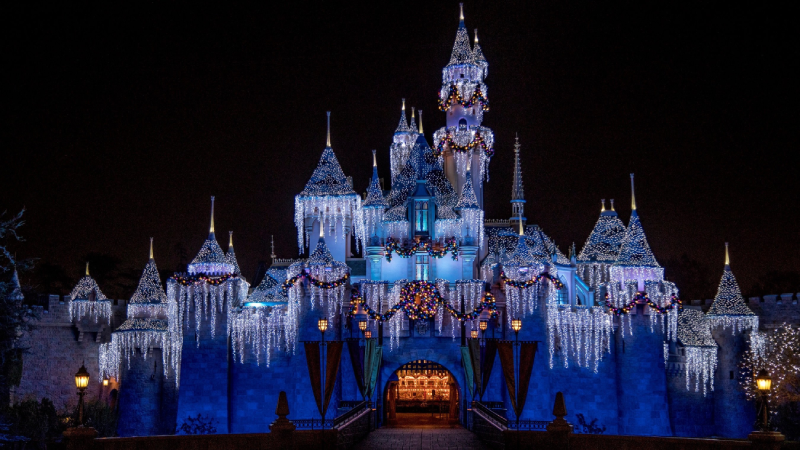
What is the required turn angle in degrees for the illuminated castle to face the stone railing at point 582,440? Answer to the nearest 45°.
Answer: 0° — it already faces it

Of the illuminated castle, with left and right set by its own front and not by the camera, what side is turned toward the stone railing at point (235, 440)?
front

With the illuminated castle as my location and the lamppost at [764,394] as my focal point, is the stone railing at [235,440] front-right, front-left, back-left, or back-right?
front-right

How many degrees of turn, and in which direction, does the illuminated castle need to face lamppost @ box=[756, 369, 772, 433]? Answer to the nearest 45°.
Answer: approximately 45° to its left

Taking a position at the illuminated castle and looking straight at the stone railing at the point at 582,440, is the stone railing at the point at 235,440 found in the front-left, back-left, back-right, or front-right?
front-right

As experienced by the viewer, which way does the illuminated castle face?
facing the viewer
